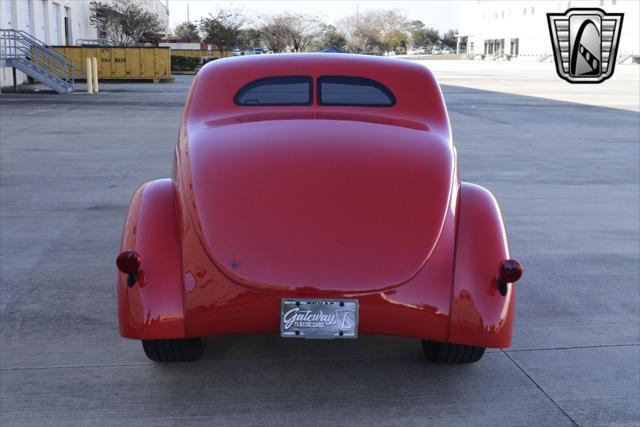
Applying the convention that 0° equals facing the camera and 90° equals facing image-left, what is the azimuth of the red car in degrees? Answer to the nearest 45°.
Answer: approximately 180°

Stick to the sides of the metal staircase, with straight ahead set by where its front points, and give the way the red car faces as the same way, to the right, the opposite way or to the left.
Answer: to the left

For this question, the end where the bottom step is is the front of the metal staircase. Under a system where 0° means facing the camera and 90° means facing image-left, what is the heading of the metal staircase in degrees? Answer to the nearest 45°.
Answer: approximately 270°

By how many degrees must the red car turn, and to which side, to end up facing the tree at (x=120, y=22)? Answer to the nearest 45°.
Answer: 0° — it already faces it

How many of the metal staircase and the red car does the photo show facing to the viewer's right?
1

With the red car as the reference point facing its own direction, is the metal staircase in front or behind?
in front

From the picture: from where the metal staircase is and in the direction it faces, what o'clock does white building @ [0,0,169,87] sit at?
The white building is roughly at 9 o'clock from the metal staircase.

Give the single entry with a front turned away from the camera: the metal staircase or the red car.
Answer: the red car

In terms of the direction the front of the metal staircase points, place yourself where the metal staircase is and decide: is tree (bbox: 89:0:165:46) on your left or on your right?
on your left

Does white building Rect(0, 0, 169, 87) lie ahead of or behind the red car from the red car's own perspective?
ahead

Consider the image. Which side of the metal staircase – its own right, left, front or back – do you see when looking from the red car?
right
